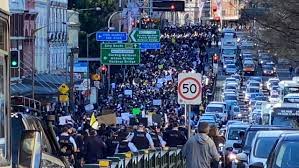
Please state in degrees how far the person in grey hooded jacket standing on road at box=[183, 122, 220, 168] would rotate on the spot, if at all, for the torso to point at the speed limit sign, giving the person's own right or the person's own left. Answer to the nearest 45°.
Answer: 0° — they already face it

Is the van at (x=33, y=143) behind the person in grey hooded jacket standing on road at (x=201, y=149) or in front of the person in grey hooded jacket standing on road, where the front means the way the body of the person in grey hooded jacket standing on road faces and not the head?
behind

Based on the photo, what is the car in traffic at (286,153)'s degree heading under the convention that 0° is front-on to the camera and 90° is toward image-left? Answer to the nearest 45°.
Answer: approximately 0°

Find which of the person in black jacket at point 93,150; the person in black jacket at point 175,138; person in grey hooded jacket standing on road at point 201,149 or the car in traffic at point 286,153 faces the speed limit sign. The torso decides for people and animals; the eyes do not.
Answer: the person in grey hooded jacket standing on road

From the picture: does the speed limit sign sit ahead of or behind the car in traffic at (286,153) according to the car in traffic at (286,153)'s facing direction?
behind

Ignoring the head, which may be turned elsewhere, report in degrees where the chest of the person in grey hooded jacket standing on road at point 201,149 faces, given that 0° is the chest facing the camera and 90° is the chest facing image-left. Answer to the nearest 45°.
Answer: approximately 180°
